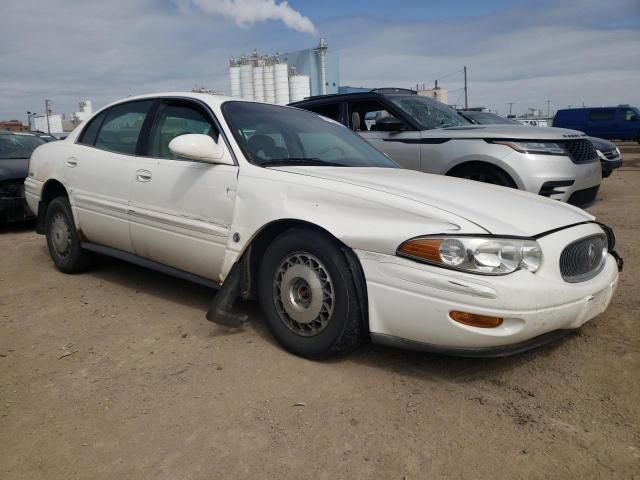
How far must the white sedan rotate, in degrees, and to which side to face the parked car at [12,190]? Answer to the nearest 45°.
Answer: approximately 180°

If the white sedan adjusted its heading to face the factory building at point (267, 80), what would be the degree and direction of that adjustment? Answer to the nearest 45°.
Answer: approximately 135° to its left

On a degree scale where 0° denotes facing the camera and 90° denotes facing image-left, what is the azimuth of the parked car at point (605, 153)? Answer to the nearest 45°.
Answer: approximately 315°

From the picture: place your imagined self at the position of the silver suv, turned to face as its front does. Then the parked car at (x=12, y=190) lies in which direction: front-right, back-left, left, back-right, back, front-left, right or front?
back-right

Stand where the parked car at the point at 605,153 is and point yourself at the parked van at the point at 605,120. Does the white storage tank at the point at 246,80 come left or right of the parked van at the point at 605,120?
left

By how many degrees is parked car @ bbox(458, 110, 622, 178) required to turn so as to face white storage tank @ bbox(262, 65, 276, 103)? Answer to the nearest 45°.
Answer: approximately 180°

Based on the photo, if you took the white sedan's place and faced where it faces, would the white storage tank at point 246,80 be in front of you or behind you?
behind
